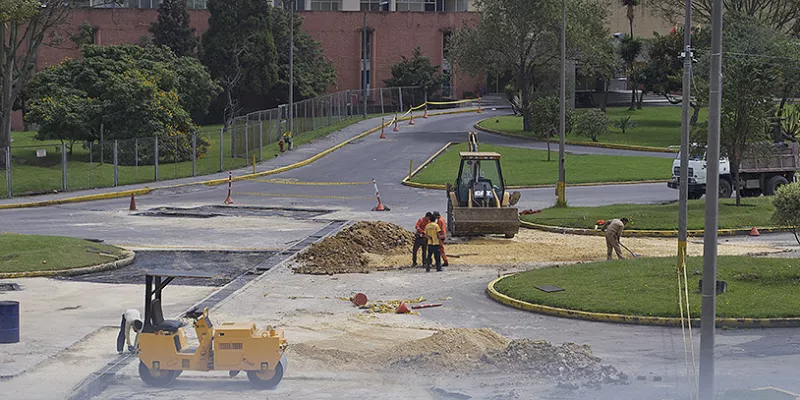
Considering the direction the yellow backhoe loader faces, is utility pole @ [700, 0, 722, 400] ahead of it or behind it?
ahead

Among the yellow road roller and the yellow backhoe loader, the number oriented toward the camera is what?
1

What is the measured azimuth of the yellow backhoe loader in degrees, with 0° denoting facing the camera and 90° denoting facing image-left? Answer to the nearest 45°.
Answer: approximately 0°

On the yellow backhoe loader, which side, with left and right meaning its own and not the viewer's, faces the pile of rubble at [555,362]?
front

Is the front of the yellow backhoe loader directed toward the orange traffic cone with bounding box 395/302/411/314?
yes

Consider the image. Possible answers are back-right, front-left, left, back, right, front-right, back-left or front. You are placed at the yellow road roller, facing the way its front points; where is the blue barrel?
back-left

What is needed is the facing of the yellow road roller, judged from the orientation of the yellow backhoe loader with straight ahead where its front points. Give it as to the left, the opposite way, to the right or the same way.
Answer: to the left

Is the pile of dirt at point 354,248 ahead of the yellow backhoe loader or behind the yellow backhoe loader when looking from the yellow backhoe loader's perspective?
ahead

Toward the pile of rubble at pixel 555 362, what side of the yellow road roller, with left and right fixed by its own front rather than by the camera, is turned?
front

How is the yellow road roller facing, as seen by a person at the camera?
facing to the right of the viewer

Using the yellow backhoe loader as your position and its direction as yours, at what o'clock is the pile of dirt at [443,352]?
The pile of dirt is roughly at 12 o'clock from the yellow backhoe loader.

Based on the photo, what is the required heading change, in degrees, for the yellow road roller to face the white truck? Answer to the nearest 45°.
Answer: approximately 45° to its left

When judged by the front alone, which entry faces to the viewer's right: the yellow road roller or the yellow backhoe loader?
the yellow road roller
